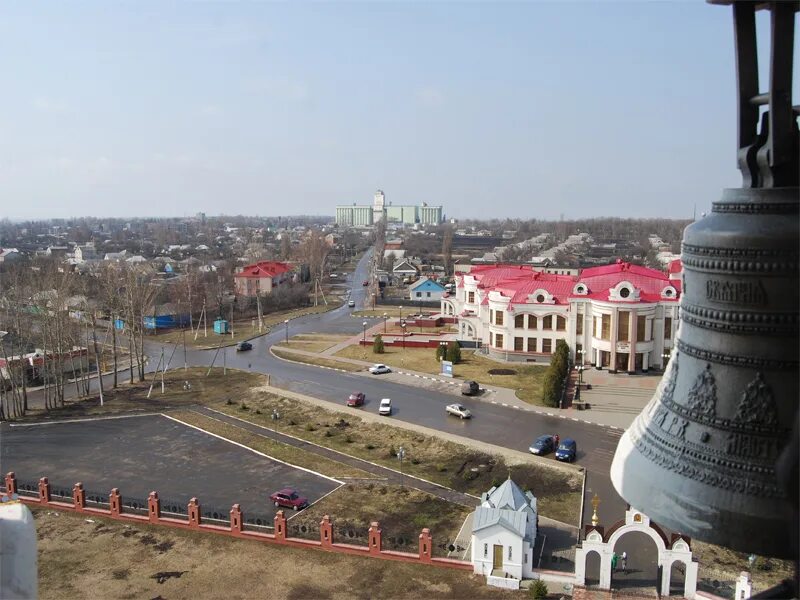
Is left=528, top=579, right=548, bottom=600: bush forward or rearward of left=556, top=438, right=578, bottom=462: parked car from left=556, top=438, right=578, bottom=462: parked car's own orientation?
forward

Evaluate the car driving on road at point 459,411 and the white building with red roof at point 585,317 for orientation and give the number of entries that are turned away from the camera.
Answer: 0

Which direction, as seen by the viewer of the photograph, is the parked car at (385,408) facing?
facing the viewer and to the left of the viewer

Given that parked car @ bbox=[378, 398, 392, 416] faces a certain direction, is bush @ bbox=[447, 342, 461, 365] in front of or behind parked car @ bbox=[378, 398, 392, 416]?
behind

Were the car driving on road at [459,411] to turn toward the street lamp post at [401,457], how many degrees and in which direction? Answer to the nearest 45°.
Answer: approximately 45° to its right

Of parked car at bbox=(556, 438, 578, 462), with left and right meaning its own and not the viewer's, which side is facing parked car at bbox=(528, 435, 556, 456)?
right

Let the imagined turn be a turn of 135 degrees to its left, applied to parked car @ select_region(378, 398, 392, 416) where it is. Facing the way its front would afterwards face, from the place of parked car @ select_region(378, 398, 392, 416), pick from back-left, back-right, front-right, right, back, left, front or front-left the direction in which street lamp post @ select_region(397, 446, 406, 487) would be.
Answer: right

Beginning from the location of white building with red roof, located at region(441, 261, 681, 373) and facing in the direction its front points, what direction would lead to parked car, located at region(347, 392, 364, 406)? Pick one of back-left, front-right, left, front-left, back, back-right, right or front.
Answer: front-right

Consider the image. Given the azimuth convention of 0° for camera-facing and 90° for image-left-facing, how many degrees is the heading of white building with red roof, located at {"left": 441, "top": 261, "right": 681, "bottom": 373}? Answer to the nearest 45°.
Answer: approximately 0°
